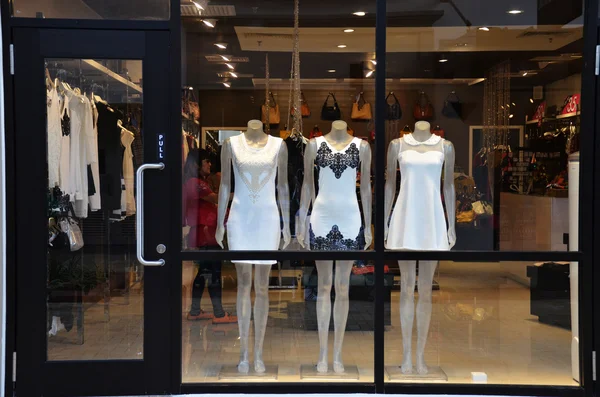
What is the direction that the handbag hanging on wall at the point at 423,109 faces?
toward the camera

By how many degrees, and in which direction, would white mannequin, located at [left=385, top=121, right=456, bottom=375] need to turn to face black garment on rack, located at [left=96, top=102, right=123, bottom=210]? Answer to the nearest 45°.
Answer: approximately 90° to its right

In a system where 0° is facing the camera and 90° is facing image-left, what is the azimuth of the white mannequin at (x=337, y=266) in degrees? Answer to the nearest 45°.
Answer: approximately 0°

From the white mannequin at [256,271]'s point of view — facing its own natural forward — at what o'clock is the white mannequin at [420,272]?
the white mannequin at [420,272] is roughly at 9 o'clock from the white mannequin at [256,271].

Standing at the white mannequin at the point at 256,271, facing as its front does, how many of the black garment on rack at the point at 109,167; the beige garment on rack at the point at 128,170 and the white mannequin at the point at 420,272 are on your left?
1

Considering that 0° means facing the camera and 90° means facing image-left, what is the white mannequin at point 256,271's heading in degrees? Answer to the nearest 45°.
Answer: approximately 0°

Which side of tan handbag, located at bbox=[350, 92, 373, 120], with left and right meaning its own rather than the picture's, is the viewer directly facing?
front
